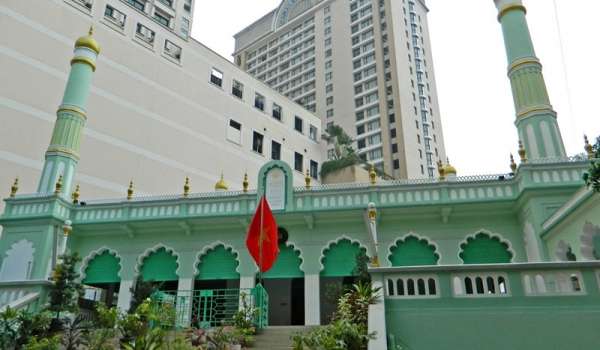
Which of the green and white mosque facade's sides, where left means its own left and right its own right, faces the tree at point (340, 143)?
back

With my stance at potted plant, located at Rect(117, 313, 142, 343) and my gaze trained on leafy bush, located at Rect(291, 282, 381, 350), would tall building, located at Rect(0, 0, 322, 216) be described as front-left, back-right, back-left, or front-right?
back-left

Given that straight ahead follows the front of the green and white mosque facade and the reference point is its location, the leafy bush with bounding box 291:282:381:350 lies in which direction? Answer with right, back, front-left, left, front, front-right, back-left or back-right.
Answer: front

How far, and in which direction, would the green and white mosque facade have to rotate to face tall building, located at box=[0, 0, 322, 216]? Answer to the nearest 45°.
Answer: approximately 135° to its right

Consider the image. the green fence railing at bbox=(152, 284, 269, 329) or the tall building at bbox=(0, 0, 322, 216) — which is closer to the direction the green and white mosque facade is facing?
the green fence railing

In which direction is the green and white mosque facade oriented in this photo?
toward the camera

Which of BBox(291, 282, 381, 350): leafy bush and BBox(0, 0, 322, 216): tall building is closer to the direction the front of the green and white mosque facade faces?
the leafy bush

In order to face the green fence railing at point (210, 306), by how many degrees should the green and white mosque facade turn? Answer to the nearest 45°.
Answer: approximately 45° to its right
